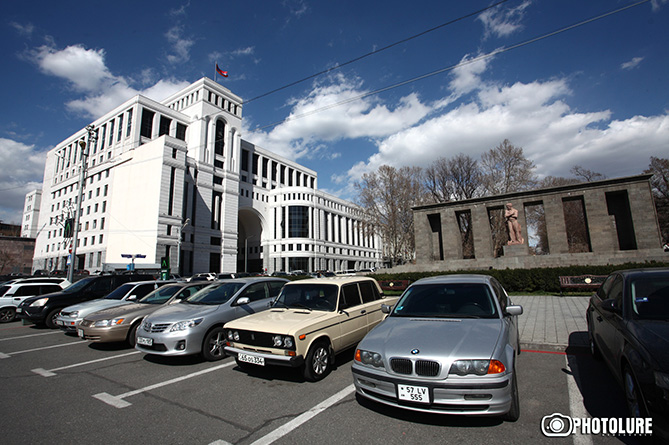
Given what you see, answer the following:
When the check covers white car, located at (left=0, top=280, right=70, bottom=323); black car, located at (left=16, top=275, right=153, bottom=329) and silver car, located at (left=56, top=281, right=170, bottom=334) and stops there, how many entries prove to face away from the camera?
0

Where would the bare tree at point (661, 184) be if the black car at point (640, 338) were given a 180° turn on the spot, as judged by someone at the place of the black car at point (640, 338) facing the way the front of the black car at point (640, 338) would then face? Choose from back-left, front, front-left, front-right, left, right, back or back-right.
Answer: front-right

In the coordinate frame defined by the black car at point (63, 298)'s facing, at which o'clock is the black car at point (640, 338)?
the black car at point (640, 338) is roughly at 10 o'clock from the black car at point (63, 298).

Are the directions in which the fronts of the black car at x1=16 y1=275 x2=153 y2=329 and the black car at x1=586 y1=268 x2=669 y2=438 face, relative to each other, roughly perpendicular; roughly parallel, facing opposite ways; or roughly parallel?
roughly parallel

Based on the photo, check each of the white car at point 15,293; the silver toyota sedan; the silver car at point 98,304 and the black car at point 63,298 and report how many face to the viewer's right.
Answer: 0

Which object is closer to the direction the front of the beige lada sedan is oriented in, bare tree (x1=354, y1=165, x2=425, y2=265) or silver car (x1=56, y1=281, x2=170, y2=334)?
the silver car

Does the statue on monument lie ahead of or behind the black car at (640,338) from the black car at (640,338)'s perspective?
behind

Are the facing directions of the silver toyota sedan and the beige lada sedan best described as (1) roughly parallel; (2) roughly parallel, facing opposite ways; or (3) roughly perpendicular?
roughly parallel

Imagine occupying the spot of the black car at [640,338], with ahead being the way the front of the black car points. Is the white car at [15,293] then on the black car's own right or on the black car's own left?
on the black car's own right

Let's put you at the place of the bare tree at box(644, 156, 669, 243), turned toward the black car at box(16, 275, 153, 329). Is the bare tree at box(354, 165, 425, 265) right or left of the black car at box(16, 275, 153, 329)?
right

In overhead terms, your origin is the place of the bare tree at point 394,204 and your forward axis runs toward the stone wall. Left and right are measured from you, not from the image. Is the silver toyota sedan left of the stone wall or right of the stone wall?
right

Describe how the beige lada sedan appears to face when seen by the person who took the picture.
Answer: facing the viewer and to the left of the viewer

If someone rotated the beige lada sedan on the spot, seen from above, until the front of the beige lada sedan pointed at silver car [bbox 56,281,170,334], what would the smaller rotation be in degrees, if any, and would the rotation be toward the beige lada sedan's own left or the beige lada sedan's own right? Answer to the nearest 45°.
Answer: approximately 90° to the beige lada sedan's own right
